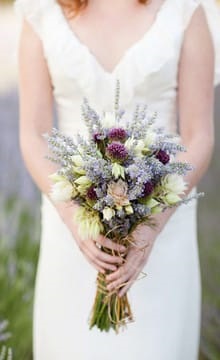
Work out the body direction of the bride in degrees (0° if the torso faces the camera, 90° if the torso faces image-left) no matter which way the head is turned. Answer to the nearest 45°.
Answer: approximately 0°
